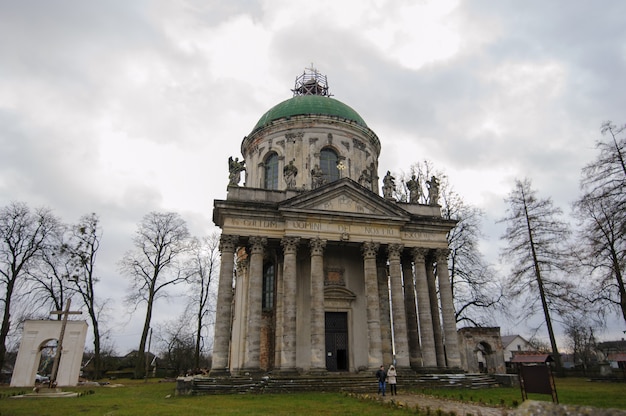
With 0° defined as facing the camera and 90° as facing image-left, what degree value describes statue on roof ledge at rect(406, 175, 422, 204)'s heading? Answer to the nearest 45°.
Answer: approximately 0°

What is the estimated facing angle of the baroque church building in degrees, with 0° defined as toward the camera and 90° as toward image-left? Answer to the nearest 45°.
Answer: approximately 0°

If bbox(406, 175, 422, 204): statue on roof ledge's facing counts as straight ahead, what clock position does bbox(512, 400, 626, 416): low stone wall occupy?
The low stone wall is roughly at 12 o'clock from the statue on roof ledge.

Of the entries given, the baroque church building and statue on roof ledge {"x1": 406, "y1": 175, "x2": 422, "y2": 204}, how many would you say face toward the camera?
2
